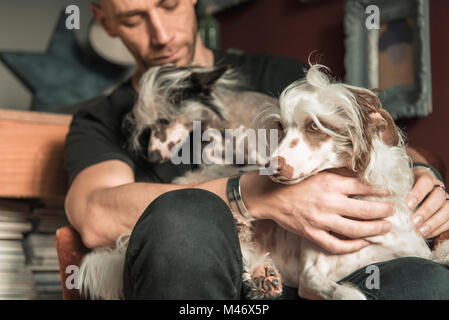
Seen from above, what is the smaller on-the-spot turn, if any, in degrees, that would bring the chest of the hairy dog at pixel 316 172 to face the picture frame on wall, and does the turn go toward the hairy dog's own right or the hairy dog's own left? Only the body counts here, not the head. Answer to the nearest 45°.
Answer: approximately 135° to the hairy dog's own right

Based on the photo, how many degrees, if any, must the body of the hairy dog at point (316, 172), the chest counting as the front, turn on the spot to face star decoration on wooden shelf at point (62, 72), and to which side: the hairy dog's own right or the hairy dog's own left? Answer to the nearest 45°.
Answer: approximately 90° to the hairy dog's own right

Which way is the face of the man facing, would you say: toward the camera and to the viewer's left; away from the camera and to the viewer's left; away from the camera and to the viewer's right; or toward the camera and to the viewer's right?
toward the camera and to the viewer's right

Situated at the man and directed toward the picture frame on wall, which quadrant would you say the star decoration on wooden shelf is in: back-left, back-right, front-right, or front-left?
front-left
